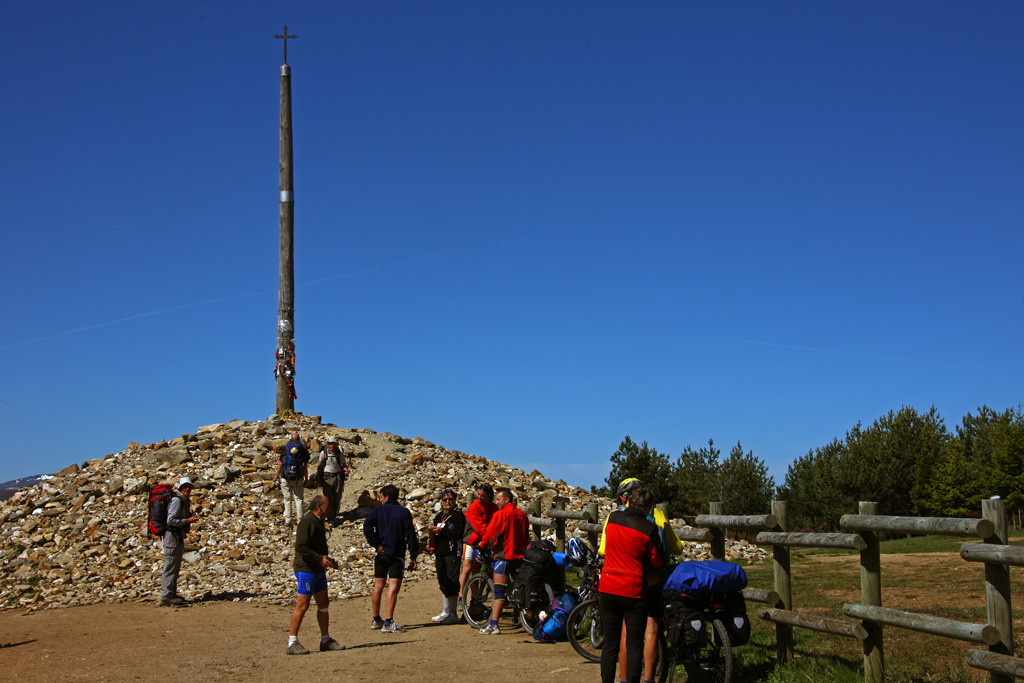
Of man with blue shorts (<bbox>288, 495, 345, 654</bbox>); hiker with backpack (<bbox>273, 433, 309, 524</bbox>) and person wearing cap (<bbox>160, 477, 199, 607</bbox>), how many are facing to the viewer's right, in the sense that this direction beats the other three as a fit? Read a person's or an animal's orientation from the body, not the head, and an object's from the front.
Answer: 2

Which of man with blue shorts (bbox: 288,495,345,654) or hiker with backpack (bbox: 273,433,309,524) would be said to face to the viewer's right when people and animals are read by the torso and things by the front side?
the man with blue shorts

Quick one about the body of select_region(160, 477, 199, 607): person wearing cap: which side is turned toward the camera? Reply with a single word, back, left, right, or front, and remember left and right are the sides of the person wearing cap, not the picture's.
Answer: right

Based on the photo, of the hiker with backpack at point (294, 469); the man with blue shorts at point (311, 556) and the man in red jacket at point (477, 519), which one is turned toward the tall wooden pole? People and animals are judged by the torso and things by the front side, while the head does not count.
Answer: the hiker with backpack

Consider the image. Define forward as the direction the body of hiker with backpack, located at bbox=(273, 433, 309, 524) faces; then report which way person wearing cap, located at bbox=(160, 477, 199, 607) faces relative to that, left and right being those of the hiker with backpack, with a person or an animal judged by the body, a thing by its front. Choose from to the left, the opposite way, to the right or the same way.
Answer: to the right

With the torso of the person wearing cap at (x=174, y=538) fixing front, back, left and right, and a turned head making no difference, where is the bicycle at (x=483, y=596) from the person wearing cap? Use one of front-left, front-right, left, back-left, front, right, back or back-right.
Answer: front-right

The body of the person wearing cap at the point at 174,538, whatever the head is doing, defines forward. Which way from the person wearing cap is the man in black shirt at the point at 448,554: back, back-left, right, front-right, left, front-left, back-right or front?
front-right

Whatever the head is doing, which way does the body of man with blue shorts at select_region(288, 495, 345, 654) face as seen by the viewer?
to the viewer's right

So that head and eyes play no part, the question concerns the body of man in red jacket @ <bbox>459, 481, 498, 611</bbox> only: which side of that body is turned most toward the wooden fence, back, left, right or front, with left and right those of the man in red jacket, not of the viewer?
front

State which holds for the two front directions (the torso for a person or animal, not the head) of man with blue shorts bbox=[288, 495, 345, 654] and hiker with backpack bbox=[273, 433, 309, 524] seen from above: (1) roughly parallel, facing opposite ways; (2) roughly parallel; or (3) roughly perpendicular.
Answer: roughly perpendicular

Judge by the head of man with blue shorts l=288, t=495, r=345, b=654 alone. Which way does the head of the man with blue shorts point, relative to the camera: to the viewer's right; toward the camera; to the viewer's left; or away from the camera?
to the viewer's right

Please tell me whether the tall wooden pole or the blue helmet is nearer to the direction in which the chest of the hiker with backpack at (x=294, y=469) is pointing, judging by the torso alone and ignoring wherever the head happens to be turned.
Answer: the tall wooden pole

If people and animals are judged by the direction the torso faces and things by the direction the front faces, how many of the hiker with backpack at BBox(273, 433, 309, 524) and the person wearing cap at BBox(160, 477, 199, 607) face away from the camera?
1

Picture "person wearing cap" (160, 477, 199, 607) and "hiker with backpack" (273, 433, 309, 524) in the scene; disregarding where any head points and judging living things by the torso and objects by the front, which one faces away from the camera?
the hiker with backpack

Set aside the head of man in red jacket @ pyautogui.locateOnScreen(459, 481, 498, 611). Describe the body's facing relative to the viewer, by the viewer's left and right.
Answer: facing the viewer and to the right of the viewer

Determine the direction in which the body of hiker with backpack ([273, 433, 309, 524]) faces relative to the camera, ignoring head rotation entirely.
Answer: away from the camera

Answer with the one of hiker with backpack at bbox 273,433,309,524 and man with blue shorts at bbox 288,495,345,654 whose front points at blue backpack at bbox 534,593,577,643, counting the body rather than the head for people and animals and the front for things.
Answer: the man with blue shorts
